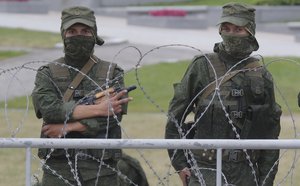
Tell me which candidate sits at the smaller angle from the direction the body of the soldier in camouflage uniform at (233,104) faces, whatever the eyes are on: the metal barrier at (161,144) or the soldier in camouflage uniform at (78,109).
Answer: the metal barrier

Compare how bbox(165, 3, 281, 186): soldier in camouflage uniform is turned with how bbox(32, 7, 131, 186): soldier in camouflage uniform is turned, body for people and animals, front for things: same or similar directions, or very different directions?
same or similar directions

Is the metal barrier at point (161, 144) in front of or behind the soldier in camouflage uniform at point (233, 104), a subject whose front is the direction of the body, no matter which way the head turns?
in front

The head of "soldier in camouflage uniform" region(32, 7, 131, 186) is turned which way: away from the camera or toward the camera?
toward the camera

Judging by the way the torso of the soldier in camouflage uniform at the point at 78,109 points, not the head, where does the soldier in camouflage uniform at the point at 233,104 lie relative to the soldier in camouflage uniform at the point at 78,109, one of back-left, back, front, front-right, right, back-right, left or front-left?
left

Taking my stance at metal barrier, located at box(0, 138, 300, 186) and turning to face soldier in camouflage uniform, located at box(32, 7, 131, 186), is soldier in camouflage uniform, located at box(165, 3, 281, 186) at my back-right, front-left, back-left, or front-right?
front-right

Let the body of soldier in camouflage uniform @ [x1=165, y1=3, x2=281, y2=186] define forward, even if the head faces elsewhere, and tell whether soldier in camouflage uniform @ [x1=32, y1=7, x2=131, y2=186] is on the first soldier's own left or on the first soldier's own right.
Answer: on the first soldier's own right

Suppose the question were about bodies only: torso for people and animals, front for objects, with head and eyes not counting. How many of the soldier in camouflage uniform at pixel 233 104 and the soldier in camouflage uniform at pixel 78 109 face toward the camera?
2

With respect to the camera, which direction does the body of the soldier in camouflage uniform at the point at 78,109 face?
toward the camera

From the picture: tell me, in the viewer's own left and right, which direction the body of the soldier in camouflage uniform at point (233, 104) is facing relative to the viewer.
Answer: facing the viewer

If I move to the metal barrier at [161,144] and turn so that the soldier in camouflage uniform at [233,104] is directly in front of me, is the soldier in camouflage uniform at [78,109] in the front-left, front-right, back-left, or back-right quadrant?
front-left
